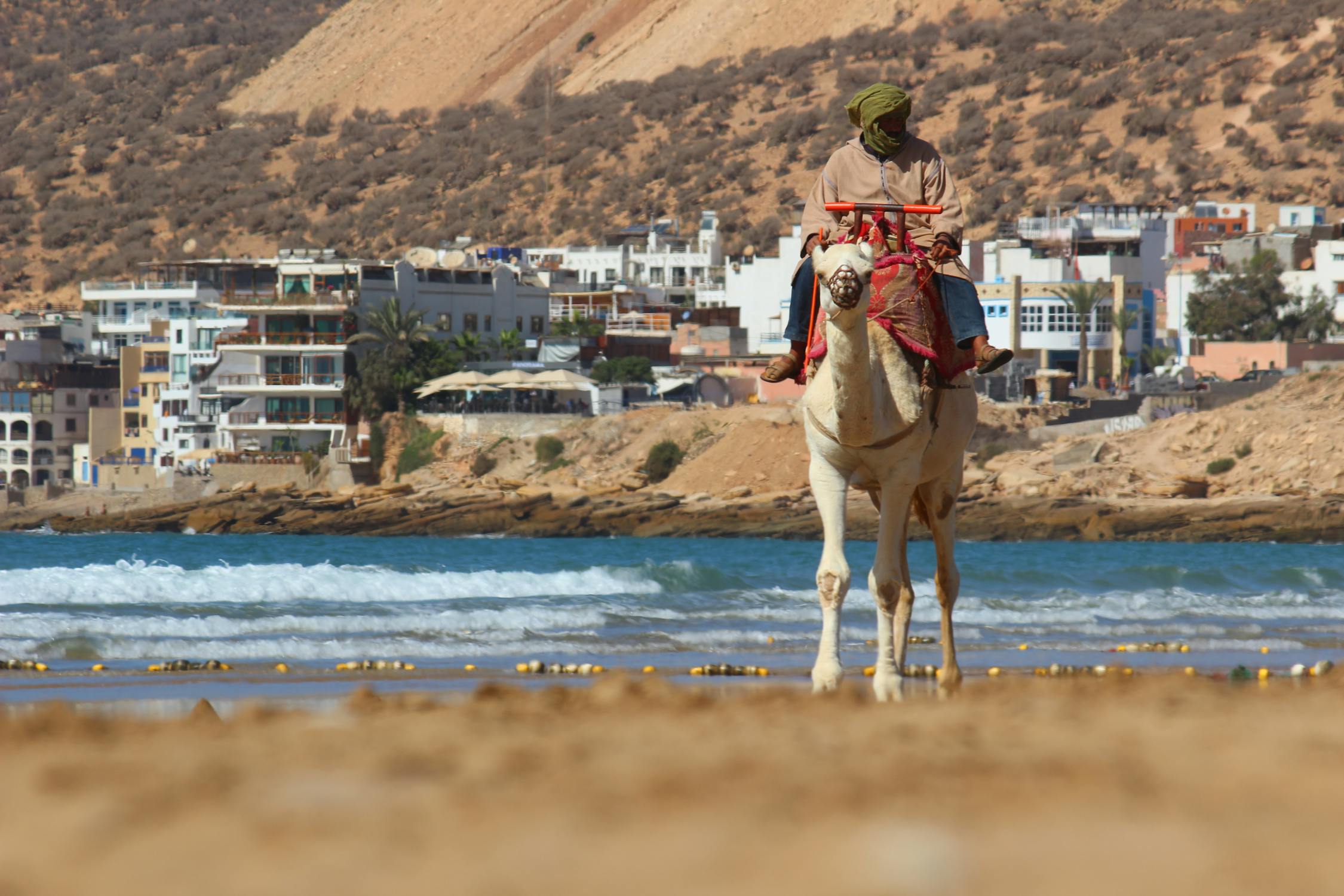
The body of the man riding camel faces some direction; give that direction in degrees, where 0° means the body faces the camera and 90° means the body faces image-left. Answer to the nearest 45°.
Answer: approximately 0°

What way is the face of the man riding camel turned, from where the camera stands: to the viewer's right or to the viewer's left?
to the viewer's right
